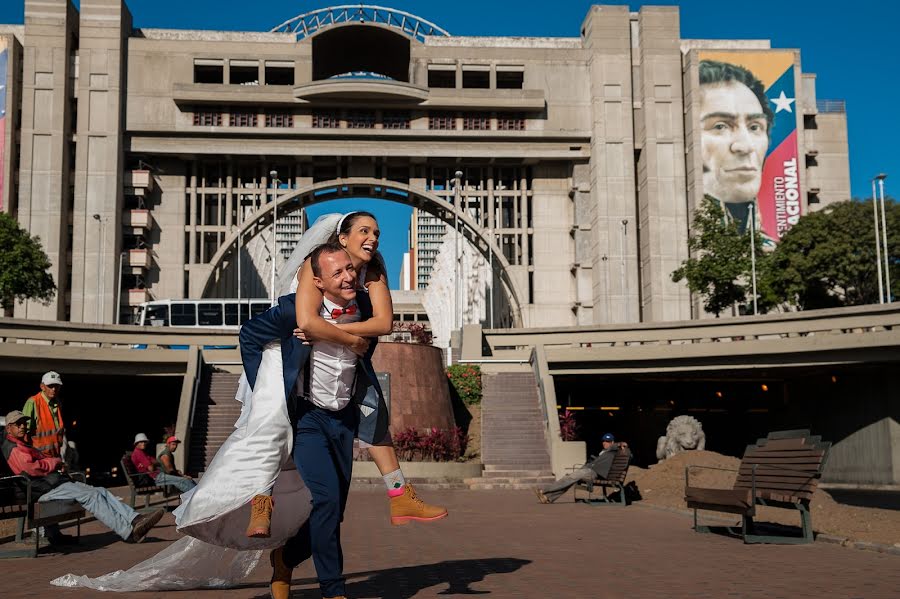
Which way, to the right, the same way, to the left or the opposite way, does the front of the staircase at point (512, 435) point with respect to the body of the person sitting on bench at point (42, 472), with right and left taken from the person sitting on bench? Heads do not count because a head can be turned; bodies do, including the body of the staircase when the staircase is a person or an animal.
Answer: to the right

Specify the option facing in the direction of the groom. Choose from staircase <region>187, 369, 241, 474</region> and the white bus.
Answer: the staircase

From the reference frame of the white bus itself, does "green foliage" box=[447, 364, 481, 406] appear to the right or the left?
on its left

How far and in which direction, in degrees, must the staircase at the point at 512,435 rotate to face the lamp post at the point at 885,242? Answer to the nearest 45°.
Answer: approximately 135° to its left

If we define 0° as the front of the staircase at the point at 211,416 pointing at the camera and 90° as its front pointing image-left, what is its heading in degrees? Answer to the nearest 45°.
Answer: approximately 0°

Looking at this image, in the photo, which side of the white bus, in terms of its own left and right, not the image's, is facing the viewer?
left

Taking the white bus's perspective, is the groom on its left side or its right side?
on its left

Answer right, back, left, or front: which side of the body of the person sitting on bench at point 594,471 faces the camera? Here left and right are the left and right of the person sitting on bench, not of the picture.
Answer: left

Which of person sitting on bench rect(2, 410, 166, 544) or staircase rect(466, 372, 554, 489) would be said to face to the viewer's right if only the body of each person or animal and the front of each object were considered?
the person sitting on bench
